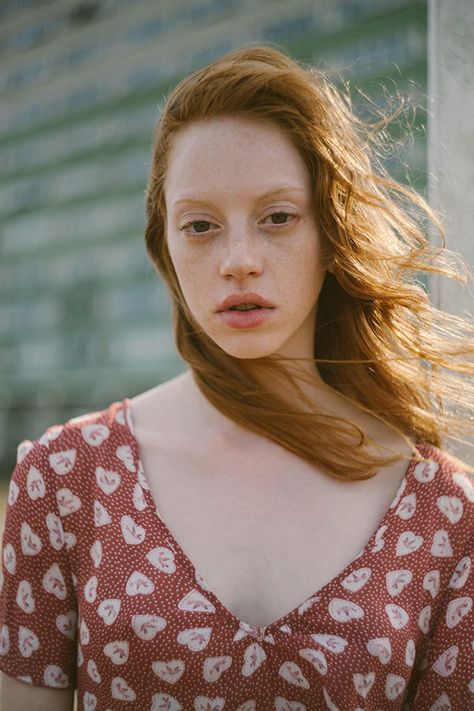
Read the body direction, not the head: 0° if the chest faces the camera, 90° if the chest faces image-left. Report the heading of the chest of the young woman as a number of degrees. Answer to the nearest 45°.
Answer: approximately 0°
